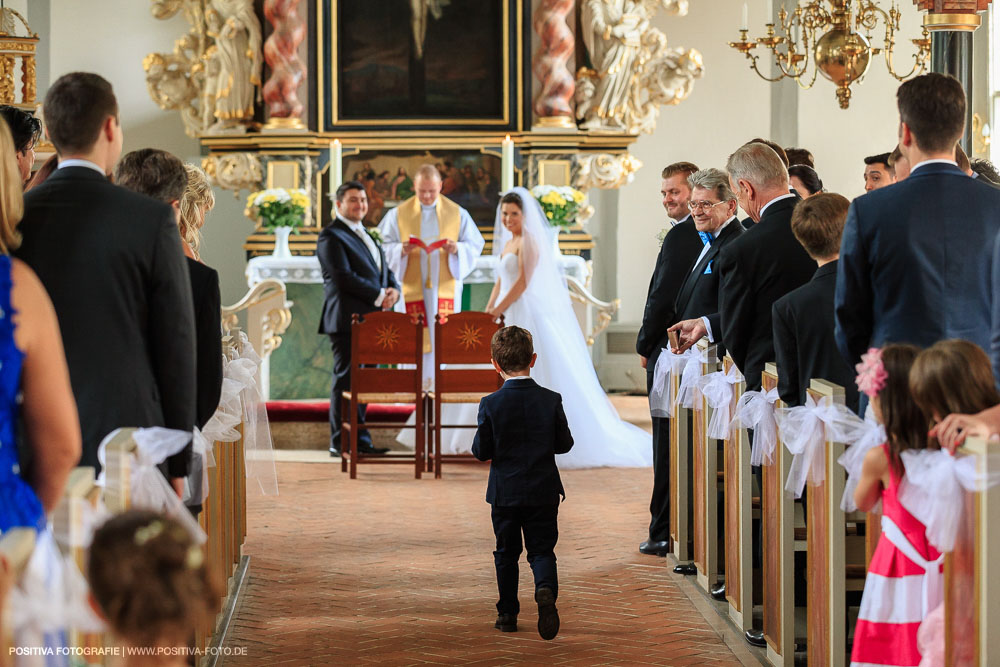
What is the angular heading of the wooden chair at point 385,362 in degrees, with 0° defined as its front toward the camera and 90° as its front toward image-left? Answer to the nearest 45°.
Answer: approximately 180°

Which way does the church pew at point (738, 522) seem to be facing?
away from the camera

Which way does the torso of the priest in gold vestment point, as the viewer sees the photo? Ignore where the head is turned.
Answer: toward the camera

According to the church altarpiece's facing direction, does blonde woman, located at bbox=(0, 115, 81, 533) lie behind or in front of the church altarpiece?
in front

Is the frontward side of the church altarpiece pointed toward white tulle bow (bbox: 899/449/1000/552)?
yes

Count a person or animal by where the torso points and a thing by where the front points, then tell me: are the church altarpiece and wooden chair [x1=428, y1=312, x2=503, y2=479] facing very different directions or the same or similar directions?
very different directions

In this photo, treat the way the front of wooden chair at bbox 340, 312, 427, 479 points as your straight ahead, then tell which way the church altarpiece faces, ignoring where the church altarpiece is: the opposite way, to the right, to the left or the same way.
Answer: the opposite way

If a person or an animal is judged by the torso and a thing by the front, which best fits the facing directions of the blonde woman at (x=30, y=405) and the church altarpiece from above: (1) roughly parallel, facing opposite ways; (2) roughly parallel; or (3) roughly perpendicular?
roughly parallel, facing opposite ways

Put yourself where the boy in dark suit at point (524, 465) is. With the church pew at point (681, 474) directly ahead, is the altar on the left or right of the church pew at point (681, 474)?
left

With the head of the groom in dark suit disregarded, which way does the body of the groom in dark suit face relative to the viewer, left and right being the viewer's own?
facing the viewer and to the right of the viewer

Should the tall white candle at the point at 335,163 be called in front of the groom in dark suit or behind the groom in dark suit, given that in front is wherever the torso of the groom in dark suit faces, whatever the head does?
behind

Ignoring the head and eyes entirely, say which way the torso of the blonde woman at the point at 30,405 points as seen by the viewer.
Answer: away from the camera

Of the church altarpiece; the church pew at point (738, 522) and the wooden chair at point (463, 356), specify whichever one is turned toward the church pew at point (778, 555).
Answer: the church altarpiece

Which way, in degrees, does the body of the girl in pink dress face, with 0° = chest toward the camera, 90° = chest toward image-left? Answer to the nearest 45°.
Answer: approximately 135°

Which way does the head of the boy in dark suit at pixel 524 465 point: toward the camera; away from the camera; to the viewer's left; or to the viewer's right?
away from the camera

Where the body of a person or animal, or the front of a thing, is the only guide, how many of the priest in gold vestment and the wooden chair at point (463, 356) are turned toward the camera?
1

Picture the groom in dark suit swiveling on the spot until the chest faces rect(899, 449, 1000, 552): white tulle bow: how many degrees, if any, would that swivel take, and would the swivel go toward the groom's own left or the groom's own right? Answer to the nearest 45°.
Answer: approximately 45° to the groom's own right

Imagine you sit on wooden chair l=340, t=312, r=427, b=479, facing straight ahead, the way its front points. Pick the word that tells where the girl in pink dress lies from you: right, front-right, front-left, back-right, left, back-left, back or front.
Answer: back

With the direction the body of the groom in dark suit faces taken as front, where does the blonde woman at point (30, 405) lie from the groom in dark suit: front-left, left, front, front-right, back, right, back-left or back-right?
front-right

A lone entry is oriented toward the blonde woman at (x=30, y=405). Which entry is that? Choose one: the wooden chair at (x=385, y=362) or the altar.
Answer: the altar
